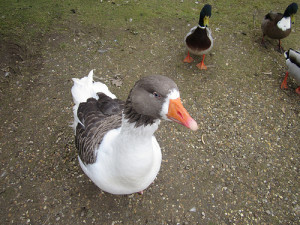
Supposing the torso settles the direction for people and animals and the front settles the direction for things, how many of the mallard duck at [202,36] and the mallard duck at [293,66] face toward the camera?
1

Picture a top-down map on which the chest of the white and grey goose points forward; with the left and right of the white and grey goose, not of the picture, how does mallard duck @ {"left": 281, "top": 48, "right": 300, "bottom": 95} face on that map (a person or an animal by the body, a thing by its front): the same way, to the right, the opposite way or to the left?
the same way

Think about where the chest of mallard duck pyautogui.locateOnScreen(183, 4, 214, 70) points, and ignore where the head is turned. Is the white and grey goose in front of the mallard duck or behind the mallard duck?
in front

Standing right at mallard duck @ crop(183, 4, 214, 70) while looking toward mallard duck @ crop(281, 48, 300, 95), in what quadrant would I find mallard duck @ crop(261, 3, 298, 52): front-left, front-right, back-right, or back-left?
front-left

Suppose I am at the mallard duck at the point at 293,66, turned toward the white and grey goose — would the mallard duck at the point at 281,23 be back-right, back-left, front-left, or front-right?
back-right

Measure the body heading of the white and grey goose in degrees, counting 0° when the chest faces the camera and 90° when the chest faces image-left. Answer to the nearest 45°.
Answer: approximately 315°

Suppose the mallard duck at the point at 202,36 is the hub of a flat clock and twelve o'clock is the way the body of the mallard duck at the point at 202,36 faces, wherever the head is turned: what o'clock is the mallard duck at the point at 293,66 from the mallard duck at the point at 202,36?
the mallard duck at the point at 293,66 is roughly at 9 o'clock from the mallard duck at the point at 202,36.

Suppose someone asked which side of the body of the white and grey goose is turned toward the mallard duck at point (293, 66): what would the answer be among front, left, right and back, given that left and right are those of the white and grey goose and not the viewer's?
left

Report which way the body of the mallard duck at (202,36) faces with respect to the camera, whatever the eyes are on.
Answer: toward the camera

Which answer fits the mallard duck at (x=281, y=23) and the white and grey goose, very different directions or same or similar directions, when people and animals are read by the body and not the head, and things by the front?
same or similar directions

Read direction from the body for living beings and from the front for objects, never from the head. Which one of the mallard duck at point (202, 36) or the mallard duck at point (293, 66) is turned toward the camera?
the mallard duck at point (202, 36)
